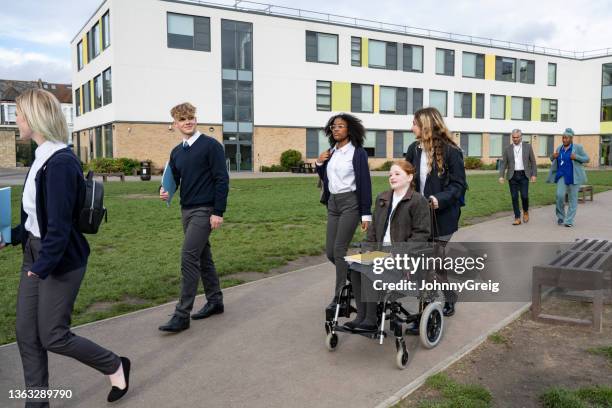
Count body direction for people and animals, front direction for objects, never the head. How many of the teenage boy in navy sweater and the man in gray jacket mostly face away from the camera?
0

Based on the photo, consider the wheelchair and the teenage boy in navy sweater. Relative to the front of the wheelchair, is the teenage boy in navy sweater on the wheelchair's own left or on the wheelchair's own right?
on the wheelchair's own right

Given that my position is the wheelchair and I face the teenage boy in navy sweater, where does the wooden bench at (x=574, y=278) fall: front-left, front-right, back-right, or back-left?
back-right

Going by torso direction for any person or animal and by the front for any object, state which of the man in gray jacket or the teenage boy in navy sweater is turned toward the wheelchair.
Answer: the man in gray jacket

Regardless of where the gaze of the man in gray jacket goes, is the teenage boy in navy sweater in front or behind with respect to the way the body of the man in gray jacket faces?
in front

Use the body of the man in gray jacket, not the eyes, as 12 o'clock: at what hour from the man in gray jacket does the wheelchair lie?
The wheelchair is roughly at 12 o'clock from the man in gray jacket.

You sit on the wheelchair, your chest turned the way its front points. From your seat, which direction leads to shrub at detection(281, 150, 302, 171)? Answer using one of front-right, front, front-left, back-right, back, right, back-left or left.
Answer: back-right

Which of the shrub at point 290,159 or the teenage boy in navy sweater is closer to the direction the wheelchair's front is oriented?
the teenage boy in navy sweater

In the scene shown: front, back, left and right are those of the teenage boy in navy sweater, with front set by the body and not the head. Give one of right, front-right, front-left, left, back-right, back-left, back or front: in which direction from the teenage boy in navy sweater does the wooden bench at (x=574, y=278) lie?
back-left

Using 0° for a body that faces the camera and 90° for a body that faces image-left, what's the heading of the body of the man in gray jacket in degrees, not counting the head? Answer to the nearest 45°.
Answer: approximately 0°

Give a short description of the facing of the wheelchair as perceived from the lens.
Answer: facing the viewer and to the left of the viewer
